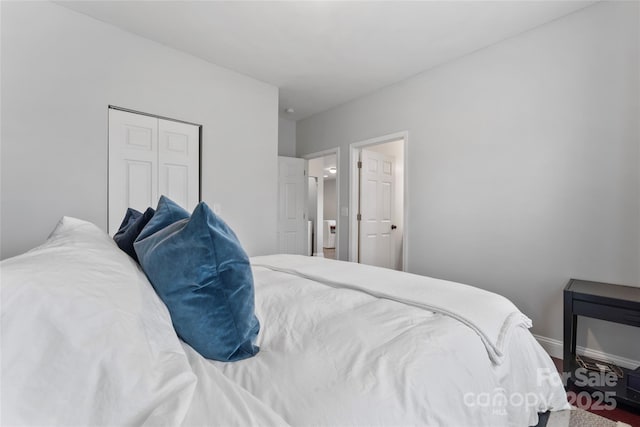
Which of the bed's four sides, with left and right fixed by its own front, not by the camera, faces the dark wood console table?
front

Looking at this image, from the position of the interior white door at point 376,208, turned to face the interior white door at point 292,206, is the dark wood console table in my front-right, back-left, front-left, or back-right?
back-left

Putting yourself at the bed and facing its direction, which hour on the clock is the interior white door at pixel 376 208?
The interior white door is roughly at 11 o'clock from the bed.

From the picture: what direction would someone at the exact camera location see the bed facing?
facing away from the viewer and to the right of the viewer

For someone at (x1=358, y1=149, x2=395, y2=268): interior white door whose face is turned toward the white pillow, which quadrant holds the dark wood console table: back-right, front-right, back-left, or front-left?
front-left

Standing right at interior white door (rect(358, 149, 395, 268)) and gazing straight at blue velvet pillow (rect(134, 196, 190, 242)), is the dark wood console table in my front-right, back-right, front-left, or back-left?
front-left

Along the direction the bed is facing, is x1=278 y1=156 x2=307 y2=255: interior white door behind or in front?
in front
